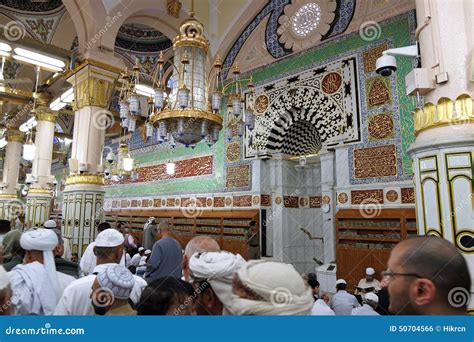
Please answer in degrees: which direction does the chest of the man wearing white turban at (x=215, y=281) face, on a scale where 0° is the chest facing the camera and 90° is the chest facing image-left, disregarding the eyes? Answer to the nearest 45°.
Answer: approximately 135°

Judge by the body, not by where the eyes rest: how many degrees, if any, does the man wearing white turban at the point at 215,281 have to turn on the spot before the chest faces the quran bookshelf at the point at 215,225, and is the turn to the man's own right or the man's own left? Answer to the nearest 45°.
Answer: approximately 45° to the man's own right

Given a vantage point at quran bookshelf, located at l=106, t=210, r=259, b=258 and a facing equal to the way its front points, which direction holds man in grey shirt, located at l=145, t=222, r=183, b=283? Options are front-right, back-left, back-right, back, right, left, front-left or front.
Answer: front-left

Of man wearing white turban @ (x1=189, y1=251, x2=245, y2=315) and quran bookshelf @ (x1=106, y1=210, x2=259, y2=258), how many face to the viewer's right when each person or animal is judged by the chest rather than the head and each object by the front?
0

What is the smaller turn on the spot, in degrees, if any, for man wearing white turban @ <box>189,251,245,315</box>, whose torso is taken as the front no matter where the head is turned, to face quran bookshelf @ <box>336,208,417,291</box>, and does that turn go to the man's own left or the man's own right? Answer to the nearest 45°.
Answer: approximately 90° to the man's own right

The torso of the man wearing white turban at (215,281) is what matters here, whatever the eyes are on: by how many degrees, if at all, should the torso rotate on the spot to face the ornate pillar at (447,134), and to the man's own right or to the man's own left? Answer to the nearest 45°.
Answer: approximately 90° to the man's own right

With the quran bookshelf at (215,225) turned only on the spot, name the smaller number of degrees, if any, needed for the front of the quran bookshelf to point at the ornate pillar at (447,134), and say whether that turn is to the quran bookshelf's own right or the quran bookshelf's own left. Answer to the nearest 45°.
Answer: approximately 45° to the quran bookshelf's own left

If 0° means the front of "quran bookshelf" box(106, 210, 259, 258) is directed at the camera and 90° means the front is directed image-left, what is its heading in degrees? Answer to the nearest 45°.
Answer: approximately 45°

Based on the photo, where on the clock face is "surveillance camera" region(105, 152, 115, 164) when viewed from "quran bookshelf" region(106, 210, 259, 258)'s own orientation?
The surveillance camera is roughly at 1 o'clock from the quran bookshelf.
